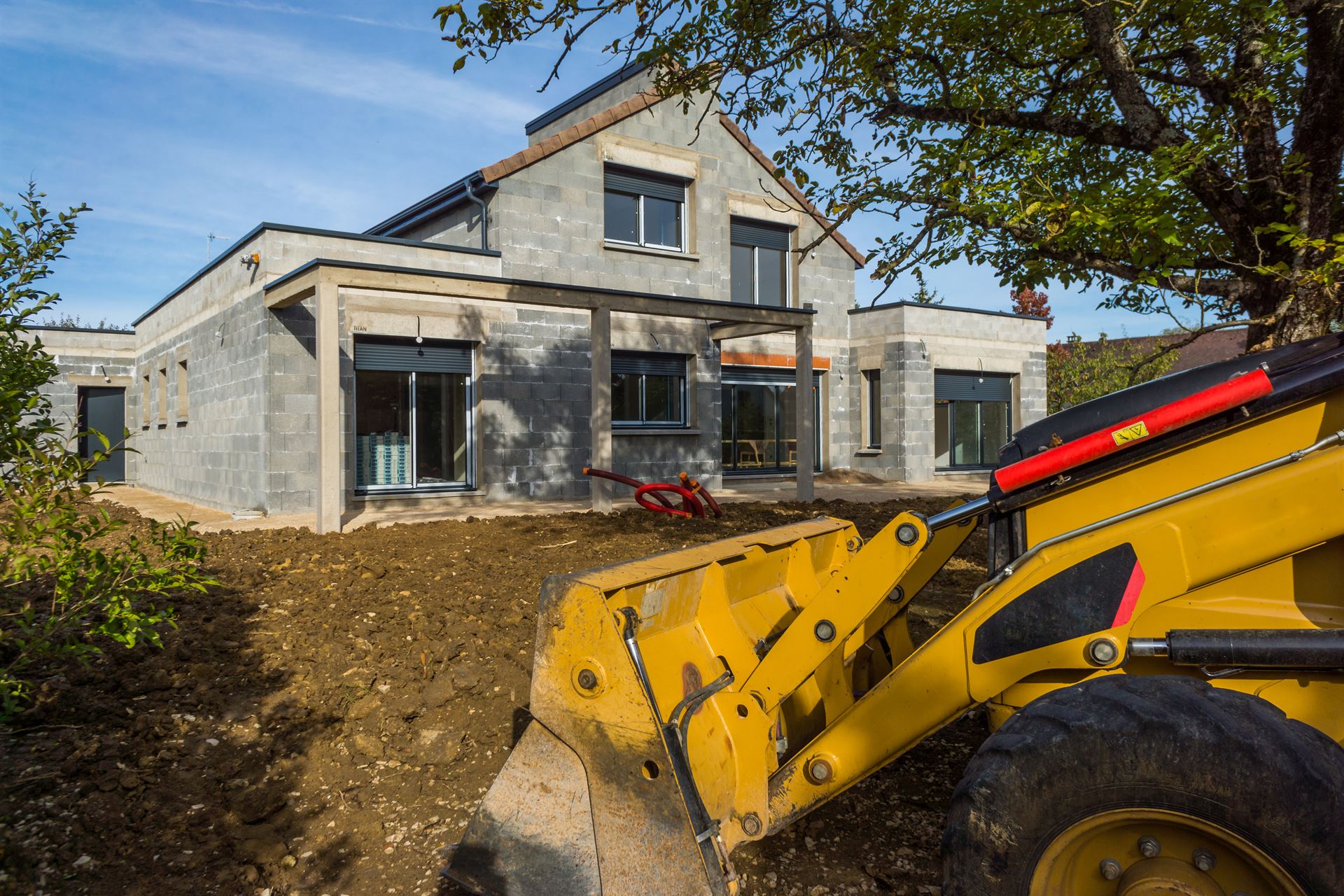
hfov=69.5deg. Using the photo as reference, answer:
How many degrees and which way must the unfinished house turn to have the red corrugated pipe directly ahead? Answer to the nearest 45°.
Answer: approximately 45° to its right

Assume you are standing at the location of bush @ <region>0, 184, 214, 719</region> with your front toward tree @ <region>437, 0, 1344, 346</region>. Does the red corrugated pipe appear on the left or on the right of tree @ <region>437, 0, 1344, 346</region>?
left

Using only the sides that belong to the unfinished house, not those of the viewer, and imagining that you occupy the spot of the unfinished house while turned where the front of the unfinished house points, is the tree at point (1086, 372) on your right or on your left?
on your left

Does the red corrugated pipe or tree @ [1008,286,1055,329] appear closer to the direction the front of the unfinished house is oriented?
the red corrugated pipe

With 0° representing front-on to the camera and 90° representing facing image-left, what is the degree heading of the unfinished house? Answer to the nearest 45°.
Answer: approximately 315°

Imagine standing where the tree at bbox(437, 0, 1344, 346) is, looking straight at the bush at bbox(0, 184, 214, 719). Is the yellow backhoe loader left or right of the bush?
left

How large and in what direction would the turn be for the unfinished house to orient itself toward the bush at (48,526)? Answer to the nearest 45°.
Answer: approximately 45° to its right

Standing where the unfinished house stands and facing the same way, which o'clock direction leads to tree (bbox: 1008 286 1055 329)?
The tree is roughly at 9 o'clock from the unfinished house.
